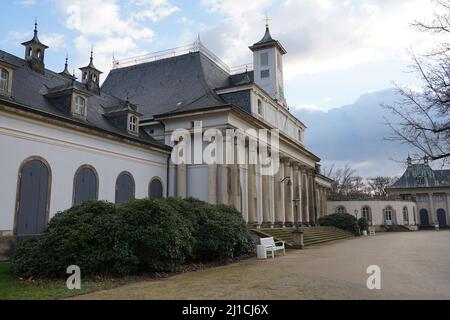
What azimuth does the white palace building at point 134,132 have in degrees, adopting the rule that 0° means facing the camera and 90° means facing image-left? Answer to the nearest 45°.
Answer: approximately 315°

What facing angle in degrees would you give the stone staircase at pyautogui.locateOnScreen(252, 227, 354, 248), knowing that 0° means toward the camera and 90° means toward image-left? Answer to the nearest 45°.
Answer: approximately 315°

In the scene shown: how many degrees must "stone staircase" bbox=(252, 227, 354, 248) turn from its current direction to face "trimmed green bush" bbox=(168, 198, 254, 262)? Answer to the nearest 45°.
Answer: approximately 45° to its right

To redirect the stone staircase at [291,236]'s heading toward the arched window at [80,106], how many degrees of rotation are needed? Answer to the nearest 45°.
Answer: approximately 90° to its right

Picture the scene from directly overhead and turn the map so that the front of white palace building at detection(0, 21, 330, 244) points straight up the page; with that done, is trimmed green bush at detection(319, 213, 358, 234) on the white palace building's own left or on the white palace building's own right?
on the white palace building's own left

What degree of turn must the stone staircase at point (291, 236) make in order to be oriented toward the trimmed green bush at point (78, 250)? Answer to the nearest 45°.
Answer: approximately 45° to its right
